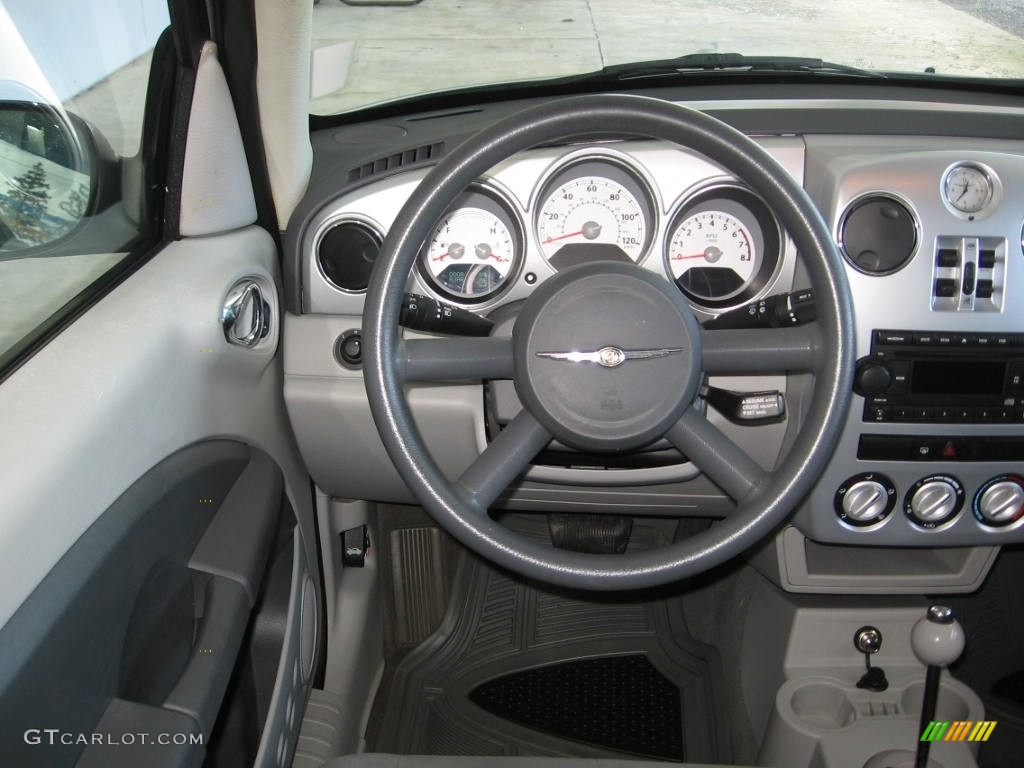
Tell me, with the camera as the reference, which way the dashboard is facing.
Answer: facing the viewer
